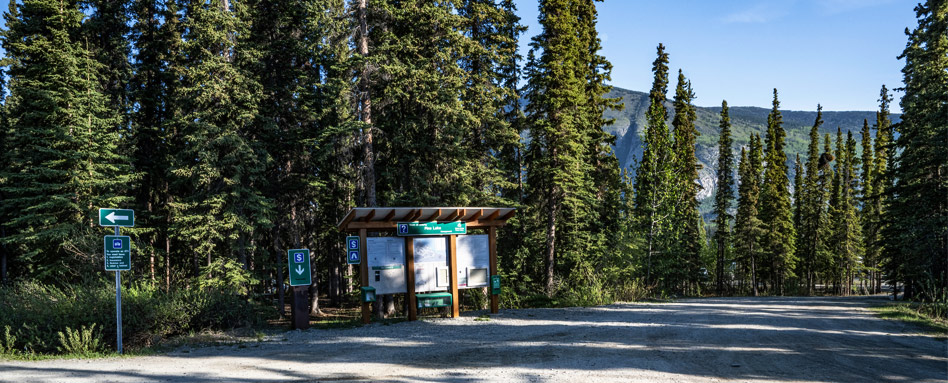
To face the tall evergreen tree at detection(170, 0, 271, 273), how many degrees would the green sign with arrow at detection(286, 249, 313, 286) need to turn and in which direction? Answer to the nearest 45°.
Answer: approximately 180°

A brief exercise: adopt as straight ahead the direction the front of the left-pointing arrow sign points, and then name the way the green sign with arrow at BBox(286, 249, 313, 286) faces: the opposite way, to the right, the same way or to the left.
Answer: the same way

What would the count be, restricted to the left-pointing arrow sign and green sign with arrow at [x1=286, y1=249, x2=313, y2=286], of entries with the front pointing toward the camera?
2

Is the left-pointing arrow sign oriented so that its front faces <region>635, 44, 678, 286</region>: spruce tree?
no

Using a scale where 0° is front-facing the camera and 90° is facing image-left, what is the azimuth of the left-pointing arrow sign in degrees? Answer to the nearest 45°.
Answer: approximately 0°

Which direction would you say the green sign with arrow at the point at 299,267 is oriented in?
toward the camera

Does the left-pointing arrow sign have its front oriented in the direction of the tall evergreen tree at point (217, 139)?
no

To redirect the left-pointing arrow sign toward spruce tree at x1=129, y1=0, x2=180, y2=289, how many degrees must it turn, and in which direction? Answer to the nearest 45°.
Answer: approximately 180°
